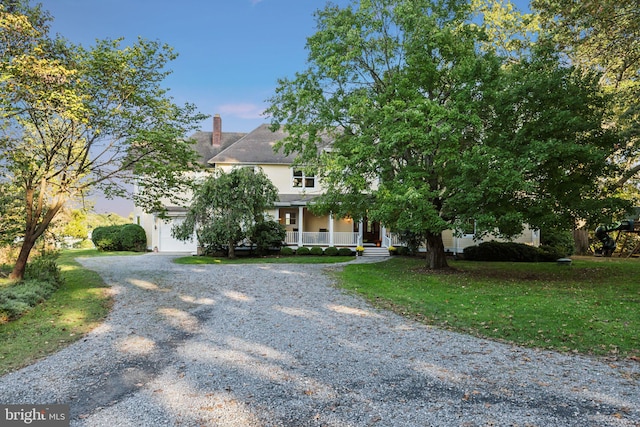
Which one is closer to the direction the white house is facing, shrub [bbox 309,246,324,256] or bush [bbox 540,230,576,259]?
the shrub

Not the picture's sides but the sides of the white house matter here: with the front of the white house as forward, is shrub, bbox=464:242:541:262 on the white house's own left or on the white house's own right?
on the white house's own left

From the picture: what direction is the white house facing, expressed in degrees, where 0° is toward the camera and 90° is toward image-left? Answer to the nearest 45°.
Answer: approximately 0°

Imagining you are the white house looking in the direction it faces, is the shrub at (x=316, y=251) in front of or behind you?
in front

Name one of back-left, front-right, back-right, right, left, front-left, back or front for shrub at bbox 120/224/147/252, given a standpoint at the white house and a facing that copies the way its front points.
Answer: right

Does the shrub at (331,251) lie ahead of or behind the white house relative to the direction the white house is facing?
ahead

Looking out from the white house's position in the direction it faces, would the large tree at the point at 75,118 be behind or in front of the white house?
in front

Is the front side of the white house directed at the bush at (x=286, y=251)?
yes

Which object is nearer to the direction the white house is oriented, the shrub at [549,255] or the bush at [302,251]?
the bush

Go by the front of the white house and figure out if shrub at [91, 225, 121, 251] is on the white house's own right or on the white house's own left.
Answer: on the white house's own right
